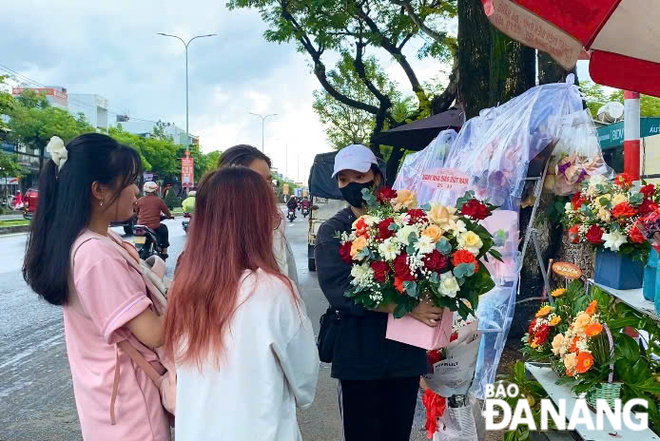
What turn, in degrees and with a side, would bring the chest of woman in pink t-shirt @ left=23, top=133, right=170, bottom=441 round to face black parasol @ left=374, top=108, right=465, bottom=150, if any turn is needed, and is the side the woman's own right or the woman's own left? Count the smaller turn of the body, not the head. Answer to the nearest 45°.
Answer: approximately 45° to the woman's own left

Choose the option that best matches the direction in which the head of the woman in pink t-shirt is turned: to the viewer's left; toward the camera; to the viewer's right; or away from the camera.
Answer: to the viewer's right

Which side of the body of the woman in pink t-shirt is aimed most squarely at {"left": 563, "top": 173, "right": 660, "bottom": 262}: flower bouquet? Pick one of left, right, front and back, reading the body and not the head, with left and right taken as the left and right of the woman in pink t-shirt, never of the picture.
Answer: front

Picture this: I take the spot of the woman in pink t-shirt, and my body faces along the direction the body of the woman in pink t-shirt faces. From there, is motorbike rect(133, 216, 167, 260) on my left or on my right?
on my left

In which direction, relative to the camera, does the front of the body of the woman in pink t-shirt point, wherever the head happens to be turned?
to the viewer's right

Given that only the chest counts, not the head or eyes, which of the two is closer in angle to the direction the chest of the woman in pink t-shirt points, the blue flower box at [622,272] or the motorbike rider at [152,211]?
the blue flower box

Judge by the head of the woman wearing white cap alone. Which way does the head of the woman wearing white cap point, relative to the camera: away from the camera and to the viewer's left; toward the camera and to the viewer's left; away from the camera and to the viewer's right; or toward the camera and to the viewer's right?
toward the camera and to the viewer's left

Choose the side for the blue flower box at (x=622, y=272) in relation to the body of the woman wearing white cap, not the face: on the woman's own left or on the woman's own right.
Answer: on the woman's own left

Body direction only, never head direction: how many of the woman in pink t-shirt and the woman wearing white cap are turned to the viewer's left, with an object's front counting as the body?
0

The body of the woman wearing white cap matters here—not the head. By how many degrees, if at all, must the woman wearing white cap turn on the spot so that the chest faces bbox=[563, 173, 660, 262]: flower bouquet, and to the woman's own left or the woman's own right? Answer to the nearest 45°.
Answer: approximately 90° to the woman's own left

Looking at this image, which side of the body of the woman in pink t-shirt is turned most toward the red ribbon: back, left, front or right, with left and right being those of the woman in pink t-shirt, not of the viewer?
front

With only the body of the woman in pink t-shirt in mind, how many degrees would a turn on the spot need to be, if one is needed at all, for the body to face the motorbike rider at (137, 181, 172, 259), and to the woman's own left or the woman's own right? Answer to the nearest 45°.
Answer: approximately 90° to the woman's own left
